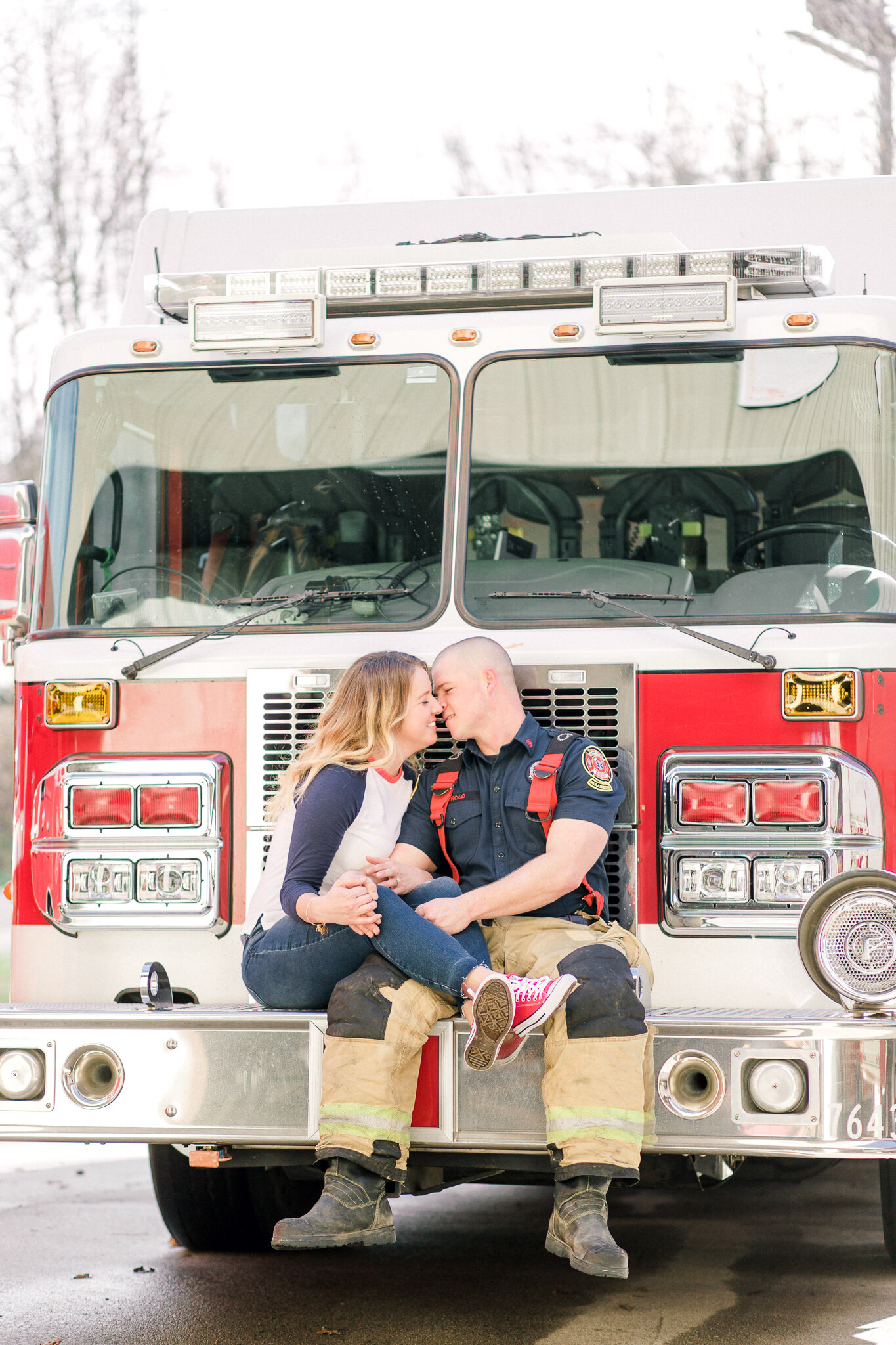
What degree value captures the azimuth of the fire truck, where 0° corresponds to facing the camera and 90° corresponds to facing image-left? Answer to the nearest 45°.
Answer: approximately 0°
